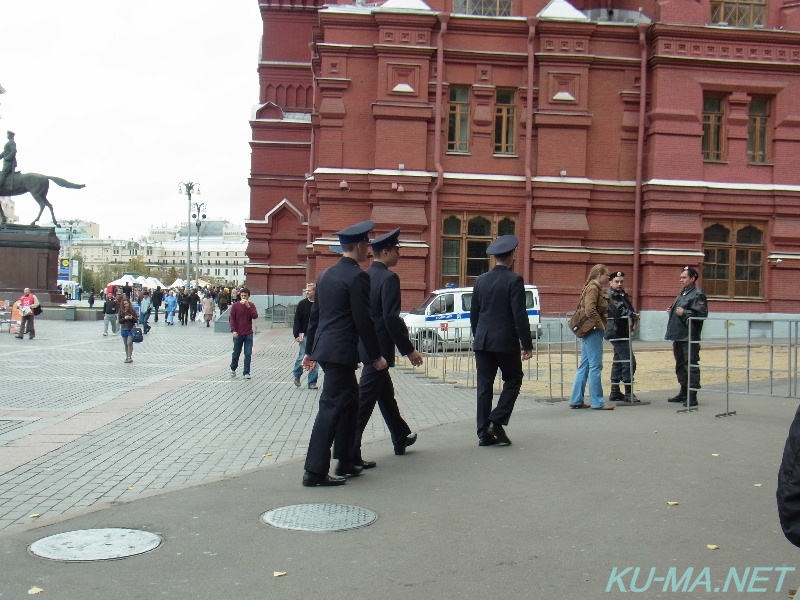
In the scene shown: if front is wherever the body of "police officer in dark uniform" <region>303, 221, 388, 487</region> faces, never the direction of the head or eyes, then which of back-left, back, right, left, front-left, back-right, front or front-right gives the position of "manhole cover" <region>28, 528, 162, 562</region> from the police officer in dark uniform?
back

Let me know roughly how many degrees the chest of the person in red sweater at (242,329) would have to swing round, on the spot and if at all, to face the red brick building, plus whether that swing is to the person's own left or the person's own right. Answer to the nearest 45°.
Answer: approximately 135° to the person's own left

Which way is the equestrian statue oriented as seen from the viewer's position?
to the viewer's left

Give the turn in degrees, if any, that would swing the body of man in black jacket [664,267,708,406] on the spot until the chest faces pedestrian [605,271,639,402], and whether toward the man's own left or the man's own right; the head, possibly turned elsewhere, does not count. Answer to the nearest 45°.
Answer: approximately 45° to the man's own right

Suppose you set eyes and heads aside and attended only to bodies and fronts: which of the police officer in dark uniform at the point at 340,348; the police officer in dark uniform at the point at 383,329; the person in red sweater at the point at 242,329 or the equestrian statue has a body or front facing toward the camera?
the person in red sweater

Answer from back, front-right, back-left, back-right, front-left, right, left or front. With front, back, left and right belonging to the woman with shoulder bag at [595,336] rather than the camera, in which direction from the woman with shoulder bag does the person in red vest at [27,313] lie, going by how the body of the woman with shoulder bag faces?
back-left

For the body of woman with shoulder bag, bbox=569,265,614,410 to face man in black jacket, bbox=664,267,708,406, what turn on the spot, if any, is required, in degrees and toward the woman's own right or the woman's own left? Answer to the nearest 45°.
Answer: approximately 45° to the woman's own left

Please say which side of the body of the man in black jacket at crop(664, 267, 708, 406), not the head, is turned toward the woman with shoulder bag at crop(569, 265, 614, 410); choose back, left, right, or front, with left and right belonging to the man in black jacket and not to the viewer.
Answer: front

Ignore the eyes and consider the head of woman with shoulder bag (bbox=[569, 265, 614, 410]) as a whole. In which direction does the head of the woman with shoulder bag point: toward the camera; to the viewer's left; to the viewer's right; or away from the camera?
to the viewer's right

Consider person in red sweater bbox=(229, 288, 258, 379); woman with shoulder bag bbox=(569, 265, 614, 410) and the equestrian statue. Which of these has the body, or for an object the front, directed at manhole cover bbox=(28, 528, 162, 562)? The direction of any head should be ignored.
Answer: the person in red sweater

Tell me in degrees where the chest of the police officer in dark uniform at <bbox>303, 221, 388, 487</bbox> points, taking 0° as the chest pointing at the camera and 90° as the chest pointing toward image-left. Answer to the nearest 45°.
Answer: approximately 225°

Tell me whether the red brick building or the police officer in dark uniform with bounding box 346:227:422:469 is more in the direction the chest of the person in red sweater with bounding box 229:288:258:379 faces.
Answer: the police officer in dark uniform
